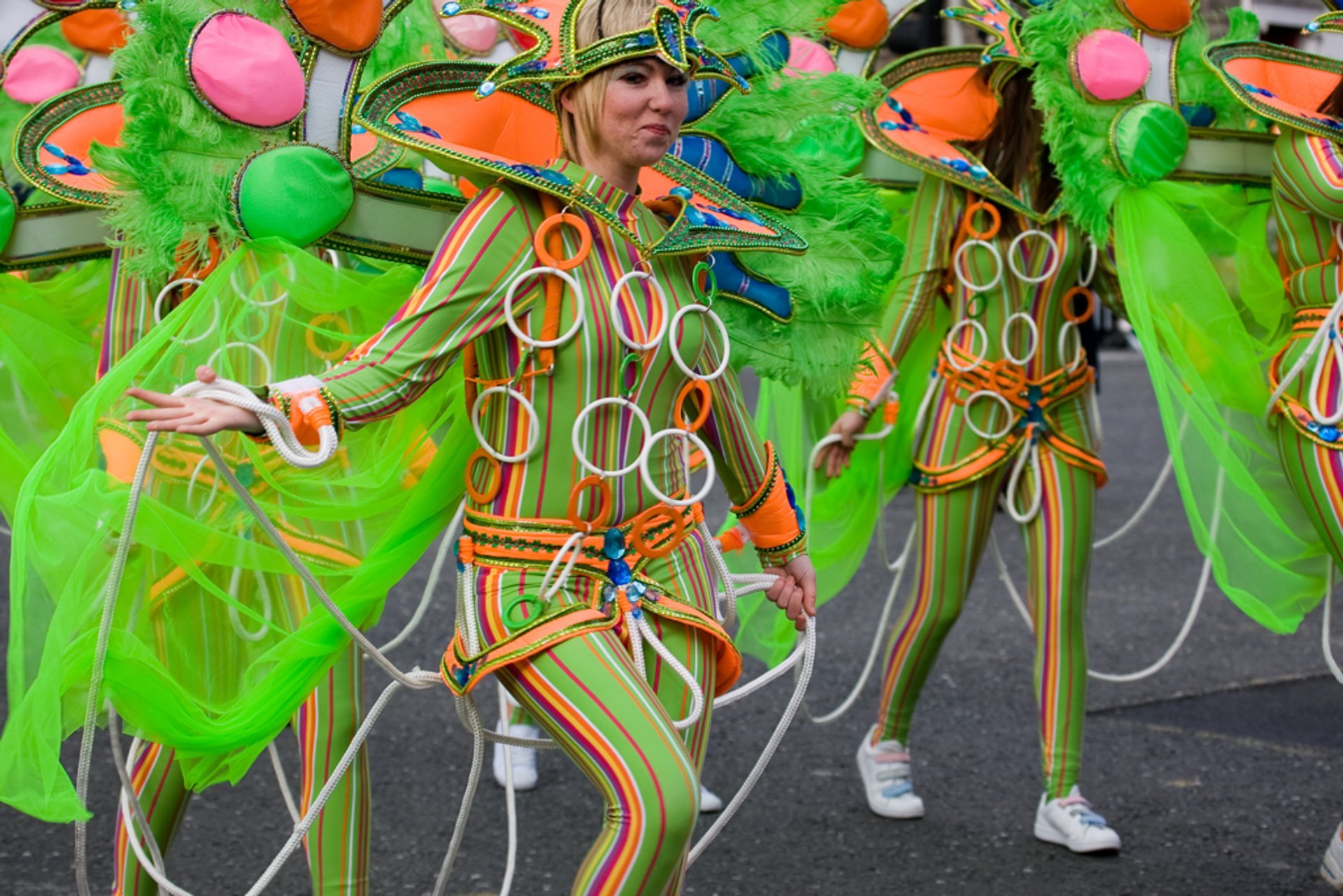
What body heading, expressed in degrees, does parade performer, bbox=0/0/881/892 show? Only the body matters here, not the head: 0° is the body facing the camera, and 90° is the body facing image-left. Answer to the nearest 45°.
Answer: approximately 315°

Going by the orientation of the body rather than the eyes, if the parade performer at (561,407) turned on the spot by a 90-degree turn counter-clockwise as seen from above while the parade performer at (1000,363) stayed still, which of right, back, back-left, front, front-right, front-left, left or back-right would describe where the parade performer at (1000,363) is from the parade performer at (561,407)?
front

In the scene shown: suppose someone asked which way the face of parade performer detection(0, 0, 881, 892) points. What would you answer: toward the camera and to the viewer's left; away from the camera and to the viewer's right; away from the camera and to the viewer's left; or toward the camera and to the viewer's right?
toward the camera and to the viewer's right
